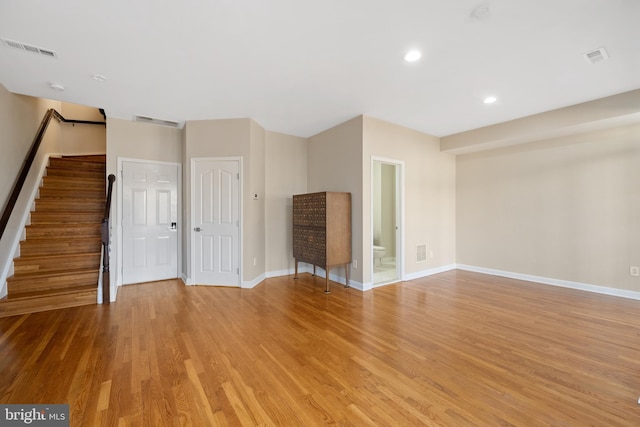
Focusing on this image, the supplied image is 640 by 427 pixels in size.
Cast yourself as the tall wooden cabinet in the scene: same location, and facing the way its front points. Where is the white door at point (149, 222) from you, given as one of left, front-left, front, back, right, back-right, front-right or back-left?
front-right

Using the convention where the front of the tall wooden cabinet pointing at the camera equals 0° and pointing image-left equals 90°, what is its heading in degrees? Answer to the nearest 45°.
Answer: approximately 45°

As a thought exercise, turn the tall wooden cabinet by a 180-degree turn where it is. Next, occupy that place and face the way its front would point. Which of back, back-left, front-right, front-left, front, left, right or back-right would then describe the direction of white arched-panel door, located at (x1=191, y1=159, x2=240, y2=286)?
back-left
